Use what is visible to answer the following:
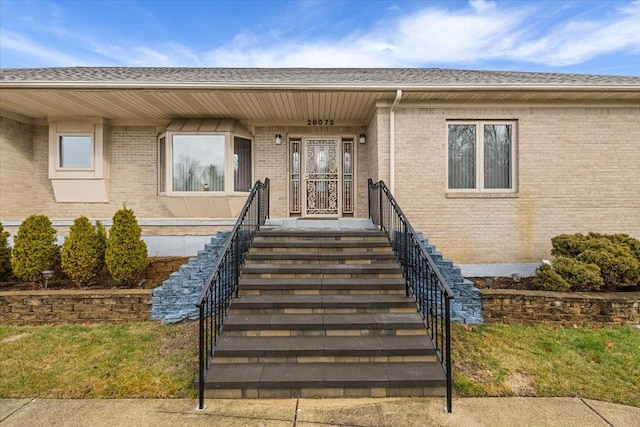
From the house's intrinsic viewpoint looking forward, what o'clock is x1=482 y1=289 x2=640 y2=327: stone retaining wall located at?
The stone retaining wall is roughly at 10 o'clock from the house.

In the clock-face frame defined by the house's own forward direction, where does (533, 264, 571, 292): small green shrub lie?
The small green shrub is roughly at 10 o'clock from the house.

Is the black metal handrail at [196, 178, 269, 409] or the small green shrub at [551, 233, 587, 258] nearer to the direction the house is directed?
the black metal handrail

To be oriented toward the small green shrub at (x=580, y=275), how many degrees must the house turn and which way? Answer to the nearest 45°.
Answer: approximately 45° to its left

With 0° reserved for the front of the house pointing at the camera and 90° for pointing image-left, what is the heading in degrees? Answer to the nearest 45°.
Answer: approximately 0°

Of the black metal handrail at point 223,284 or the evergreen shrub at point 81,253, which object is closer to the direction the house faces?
the black metal handrail

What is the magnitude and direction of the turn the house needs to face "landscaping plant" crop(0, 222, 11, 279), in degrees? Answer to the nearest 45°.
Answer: approximately 90° to its right

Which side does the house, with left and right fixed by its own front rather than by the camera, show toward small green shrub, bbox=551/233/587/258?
left

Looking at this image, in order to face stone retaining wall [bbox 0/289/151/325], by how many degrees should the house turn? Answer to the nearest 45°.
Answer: approximately 90° to its right
